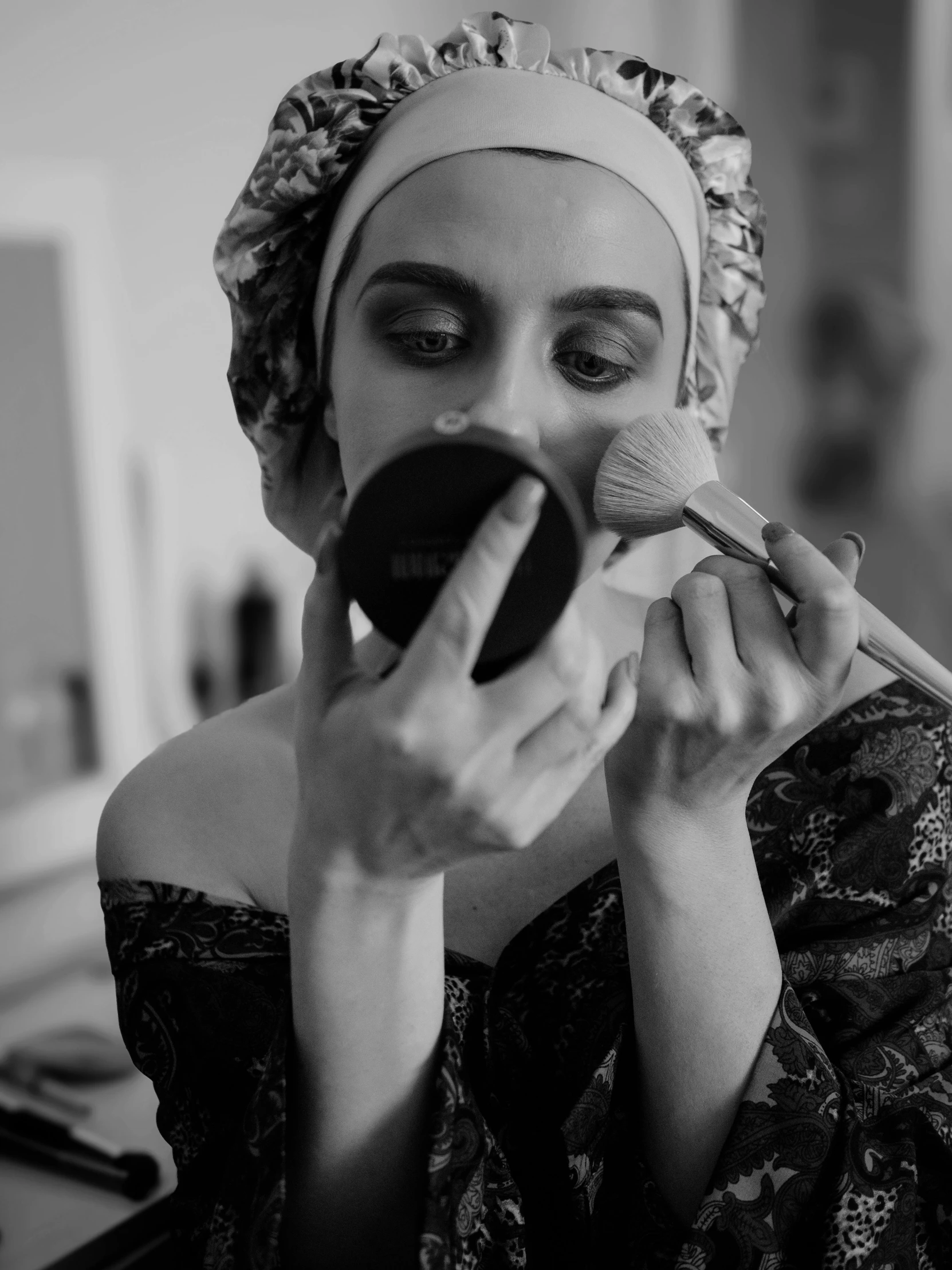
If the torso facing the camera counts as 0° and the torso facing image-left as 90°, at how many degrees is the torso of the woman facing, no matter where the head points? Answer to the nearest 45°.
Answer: approximately 0°

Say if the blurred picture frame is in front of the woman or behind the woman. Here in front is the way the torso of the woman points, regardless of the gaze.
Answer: behind

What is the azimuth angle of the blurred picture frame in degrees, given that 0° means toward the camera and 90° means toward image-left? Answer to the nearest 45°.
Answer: approximately 315°

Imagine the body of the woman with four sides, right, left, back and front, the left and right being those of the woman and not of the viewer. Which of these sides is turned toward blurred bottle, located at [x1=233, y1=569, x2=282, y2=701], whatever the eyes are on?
back

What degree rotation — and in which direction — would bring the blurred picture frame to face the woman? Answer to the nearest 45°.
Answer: approximately 45° to its right

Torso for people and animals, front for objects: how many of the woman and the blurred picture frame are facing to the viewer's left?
0
